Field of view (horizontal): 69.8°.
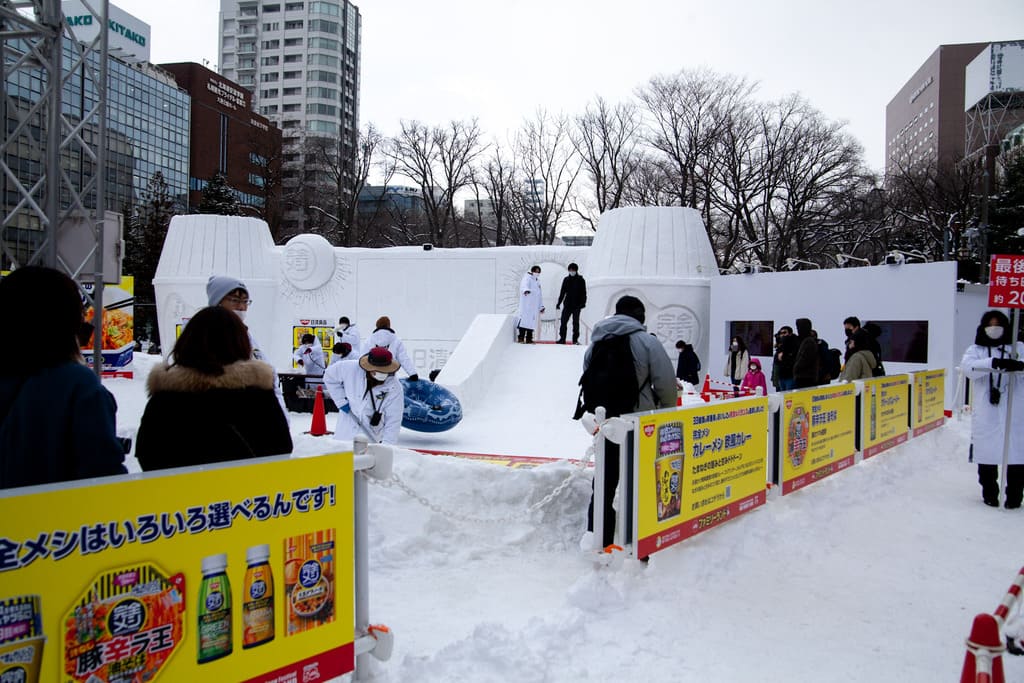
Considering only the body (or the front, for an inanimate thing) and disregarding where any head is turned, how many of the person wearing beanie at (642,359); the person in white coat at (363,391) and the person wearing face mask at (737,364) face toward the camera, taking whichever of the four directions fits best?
2

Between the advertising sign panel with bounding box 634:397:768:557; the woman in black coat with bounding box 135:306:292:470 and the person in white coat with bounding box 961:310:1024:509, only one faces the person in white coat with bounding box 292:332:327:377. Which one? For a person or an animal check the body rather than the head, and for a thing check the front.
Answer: the woman in black coat

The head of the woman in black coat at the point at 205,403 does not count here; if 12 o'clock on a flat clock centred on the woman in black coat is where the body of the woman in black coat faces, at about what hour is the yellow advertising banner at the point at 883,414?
The yellow advertising banner is roughly at 2 o'clock from the woman in black coat.

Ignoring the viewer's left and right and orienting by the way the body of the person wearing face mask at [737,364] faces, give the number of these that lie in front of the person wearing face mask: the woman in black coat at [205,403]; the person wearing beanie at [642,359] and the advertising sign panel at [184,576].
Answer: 3

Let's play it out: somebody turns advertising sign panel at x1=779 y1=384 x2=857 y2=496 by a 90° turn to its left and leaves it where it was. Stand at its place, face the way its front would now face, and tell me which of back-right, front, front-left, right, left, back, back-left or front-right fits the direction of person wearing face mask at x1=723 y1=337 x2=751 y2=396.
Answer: front-left

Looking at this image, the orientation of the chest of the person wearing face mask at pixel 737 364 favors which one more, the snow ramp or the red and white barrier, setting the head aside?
the red and white barrier

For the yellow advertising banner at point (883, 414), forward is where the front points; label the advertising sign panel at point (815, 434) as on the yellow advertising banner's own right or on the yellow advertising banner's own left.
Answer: on the yellow advertising banner's own right

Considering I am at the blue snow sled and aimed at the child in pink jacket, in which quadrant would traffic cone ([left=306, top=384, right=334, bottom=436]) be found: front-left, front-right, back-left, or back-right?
back-left

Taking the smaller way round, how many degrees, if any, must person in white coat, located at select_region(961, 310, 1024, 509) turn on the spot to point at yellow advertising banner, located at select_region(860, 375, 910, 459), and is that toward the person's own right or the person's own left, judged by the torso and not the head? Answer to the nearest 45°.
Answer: approximately 135° to the person's own right
